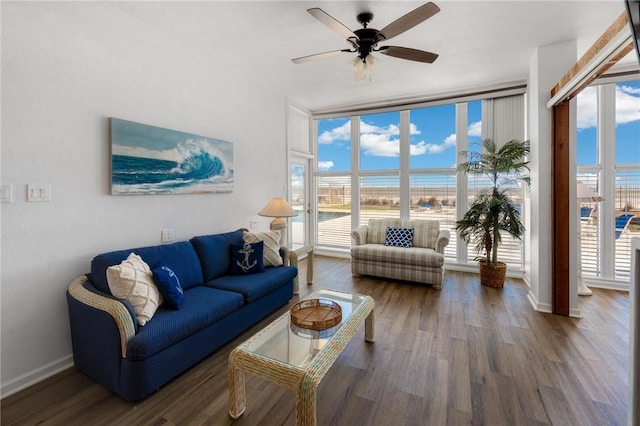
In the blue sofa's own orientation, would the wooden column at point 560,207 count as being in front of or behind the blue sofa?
in front

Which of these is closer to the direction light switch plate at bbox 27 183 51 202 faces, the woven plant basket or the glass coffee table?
the glass coffee table

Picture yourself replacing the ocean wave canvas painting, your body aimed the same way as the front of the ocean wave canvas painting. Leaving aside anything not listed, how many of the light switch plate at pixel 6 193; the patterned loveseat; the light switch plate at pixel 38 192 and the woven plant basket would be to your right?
2

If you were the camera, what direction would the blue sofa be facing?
facing the viewer and to the right of the viewer

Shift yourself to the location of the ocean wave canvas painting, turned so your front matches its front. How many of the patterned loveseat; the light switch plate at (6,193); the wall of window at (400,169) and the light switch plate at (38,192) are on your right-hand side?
2

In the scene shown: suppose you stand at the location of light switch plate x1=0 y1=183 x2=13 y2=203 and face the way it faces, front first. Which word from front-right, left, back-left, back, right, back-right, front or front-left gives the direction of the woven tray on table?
front-left
